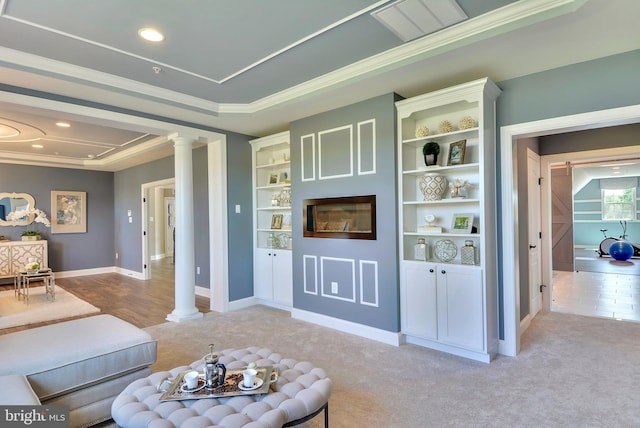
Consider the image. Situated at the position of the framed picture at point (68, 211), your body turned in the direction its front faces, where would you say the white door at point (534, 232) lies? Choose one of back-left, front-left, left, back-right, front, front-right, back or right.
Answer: front-left

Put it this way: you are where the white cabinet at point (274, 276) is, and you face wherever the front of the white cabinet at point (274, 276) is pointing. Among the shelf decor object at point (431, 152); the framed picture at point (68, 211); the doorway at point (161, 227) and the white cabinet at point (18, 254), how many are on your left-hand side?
1

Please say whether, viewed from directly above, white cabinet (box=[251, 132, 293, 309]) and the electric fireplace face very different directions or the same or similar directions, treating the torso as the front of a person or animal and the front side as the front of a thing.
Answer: same or similar directions

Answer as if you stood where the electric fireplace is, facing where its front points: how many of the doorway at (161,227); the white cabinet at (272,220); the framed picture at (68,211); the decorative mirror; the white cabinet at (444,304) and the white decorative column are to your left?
1

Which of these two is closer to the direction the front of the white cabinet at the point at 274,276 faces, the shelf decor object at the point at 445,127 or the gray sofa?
the gray sofa

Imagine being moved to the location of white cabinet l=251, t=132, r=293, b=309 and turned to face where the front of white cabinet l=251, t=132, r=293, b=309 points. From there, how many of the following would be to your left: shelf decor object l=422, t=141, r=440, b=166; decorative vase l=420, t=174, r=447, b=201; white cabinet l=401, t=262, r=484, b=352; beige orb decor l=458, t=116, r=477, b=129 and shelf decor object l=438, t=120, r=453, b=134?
5

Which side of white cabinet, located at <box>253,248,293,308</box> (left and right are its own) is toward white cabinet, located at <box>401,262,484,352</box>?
left

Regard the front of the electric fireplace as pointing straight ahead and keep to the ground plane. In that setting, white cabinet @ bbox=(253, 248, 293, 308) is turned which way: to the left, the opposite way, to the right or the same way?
the same way

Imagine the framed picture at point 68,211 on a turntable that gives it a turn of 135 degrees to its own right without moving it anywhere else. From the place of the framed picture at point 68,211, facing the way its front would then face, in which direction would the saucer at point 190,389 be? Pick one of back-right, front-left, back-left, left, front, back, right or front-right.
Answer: back-left

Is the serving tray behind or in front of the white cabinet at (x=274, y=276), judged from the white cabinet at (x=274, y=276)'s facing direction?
in front

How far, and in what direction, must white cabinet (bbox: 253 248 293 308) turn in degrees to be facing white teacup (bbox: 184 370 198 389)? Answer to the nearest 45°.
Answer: approximately 45° to its left

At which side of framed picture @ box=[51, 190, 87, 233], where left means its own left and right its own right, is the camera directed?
front

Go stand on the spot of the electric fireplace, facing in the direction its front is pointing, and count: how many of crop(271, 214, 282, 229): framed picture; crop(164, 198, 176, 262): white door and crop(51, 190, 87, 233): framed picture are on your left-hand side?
0

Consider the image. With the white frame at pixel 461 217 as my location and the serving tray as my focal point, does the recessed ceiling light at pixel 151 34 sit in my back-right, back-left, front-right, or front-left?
front-right

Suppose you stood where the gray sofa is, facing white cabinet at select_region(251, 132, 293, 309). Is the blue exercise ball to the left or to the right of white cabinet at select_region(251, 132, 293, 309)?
right

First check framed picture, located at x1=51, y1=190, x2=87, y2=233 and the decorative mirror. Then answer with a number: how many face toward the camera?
2

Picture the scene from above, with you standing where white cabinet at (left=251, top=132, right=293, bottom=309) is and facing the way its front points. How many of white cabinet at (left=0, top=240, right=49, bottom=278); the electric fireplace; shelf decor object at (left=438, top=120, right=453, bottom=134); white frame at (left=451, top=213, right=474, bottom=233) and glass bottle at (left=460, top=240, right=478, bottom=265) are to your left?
4

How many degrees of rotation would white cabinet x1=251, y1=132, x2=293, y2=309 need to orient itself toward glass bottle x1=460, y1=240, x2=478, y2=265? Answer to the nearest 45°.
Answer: approximately 90° to its left

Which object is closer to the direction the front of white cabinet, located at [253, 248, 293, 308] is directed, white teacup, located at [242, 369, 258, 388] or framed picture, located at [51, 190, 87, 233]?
the white teacup

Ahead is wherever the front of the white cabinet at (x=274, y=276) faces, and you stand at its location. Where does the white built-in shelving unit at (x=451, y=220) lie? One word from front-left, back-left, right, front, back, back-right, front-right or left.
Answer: left

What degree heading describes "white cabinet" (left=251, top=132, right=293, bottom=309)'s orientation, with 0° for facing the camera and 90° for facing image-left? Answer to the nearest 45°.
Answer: approximately 45°
